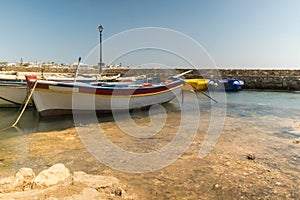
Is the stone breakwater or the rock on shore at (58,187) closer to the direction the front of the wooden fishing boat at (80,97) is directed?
the rock on shore

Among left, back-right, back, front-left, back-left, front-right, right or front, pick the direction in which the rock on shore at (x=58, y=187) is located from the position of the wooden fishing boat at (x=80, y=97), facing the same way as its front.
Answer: front-left

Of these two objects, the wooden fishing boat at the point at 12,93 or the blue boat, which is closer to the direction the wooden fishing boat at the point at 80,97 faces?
the wooden fishing boat

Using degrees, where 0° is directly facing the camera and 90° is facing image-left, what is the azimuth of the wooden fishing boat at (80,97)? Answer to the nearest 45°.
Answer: approximately 45°

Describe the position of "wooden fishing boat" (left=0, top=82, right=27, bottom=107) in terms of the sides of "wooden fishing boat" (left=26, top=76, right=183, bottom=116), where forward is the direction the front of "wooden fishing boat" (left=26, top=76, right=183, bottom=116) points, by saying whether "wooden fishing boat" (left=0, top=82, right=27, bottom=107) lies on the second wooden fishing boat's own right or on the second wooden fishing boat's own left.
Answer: on the second wooden fishing boat's own right

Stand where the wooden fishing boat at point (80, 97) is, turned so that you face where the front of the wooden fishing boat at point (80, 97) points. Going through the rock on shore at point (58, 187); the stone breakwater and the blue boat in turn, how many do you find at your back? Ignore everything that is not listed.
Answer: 2

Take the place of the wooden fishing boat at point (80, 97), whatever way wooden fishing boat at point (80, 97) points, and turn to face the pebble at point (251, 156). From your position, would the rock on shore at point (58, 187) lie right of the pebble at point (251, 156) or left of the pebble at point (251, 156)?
right

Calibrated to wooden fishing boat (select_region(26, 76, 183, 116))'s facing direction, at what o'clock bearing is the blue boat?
The blue boat is roughly at 6 o'clock from the wooden fishing boat.

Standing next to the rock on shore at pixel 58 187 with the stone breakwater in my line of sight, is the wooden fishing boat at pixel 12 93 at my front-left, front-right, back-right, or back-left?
front-left

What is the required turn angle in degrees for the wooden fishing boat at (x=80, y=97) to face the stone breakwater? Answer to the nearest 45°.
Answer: approximately 180°
